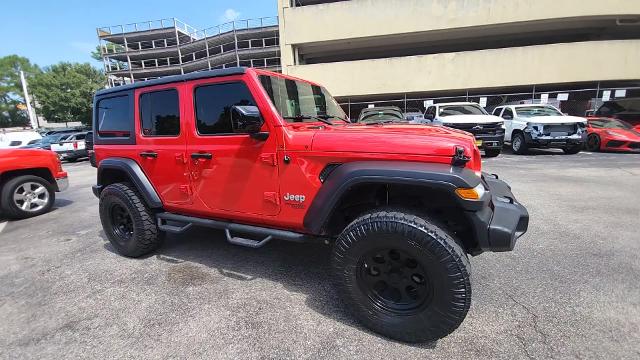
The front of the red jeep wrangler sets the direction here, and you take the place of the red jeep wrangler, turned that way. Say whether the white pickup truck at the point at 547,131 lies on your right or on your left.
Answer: on your left

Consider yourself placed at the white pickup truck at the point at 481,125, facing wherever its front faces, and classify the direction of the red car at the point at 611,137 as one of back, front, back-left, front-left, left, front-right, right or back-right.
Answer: left

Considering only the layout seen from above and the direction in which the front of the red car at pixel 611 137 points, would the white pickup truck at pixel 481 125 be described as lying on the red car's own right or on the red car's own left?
on the red car's own right

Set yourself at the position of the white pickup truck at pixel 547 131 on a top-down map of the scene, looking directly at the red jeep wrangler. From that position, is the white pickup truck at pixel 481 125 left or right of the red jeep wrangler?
right

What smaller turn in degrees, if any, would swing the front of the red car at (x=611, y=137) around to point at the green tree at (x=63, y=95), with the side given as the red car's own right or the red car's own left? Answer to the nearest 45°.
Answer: approximately 135° to the red car's own right

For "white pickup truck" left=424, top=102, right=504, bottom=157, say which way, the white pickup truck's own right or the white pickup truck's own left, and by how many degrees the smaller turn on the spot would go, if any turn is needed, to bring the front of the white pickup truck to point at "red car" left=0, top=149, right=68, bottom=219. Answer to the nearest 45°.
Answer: approximately 90° to the white pickup truck's own right

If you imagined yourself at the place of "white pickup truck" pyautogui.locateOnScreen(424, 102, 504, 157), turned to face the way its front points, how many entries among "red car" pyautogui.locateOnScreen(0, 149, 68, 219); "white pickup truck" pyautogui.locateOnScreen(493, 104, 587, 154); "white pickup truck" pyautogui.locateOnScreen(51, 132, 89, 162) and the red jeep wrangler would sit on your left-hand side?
1

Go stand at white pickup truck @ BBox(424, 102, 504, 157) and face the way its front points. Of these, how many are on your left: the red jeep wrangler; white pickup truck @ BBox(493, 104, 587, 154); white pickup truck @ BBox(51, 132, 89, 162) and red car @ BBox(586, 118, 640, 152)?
2

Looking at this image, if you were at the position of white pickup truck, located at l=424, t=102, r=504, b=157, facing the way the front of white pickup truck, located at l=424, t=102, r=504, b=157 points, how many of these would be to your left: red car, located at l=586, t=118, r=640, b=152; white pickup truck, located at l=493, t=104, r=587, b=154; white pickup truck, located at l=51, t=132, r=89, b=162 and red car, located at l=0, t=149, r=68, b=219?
2

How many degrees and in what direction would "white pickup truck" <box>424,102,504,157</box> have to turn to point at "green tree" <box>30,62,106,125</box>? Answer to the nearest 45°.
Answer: approximately 135° to its right

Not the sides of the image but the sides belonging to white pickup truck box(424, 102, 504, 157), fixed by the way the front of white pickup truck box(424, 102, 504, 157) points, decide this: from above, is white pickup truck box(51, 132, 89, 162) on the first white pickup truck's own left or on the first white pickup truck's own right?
on the first white pickup truck's own right

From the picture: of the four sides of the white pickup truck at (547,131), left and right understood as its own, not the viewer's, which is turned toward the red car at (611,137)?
left

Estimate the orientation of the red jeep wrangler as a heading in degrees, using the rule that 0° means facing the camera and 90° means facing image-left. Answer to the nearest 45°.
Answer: approximately 315°
